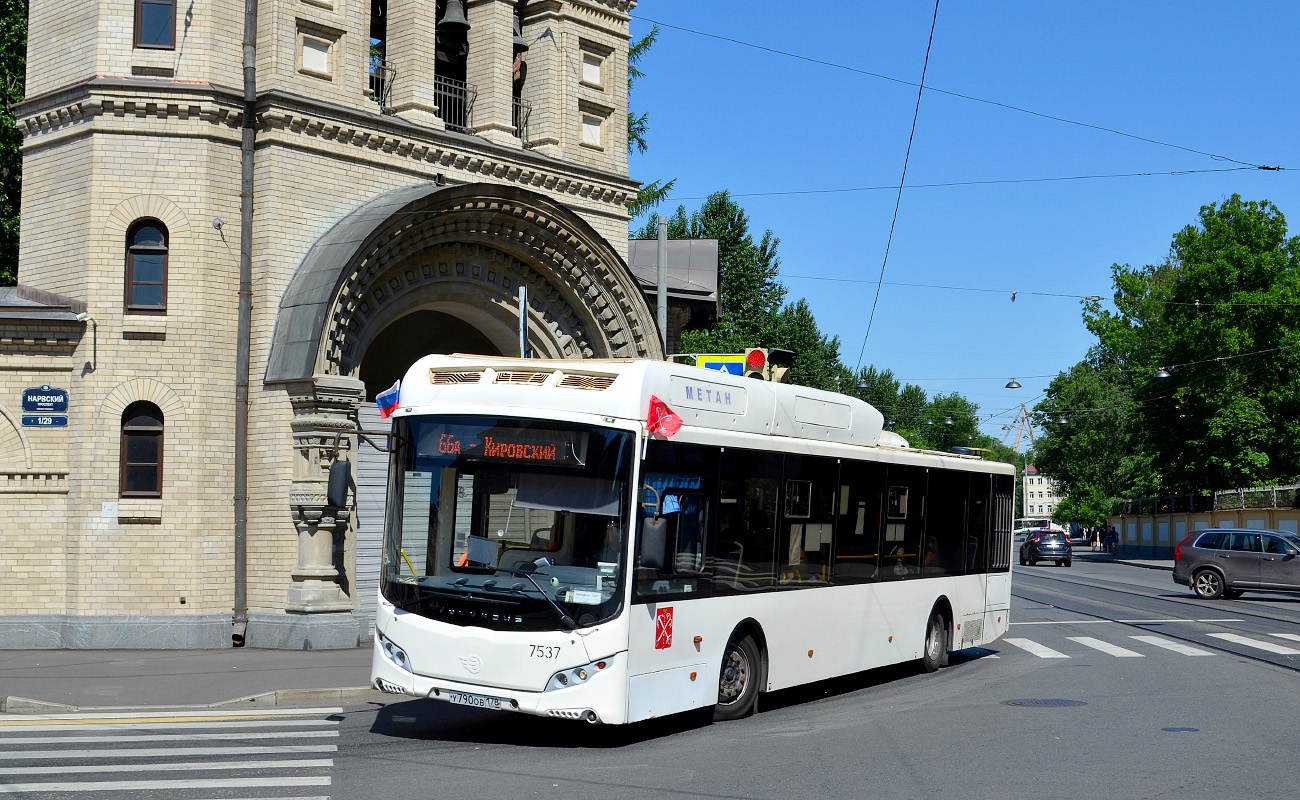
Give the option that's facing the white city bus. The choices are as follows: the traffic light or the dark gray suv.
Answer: the traffic light

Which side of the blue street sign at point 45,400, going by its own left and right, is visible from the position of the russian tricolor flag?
front

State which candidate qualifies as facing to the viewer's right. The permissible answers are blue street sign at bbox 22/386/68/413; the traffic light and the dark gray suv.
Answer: the dark gray suv

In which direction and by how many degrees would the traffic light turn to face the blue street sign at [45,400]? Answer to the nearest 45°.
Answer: approximately 90° to its right

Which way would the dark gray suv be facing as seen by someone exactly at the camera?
facing to the right of the viewer
